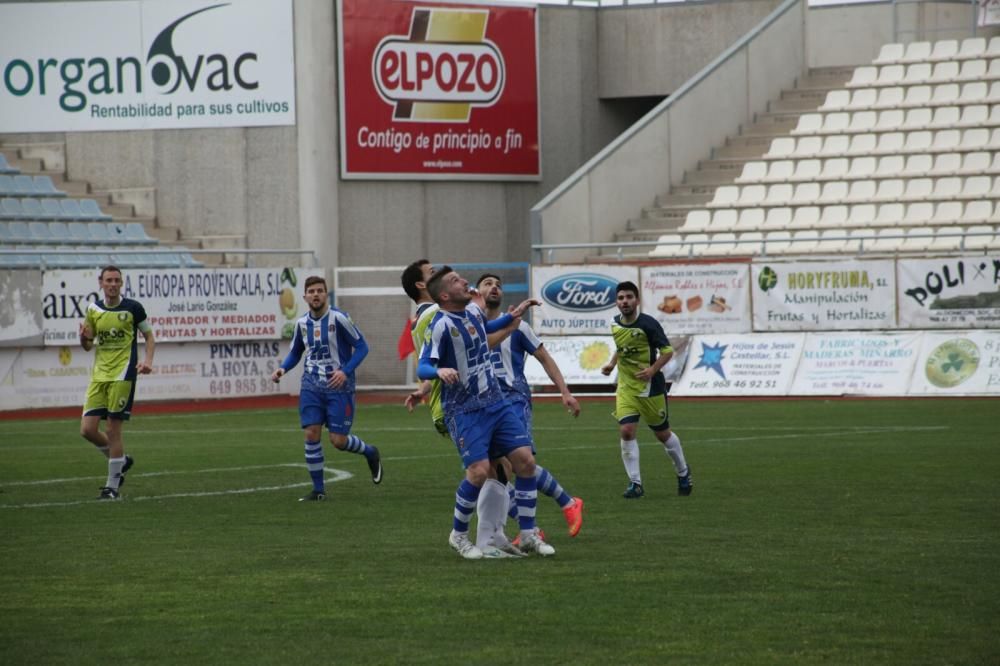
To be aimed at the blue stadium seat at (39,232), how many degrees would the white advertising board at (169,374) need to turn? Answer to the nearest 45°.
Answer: approximately 135° to its right

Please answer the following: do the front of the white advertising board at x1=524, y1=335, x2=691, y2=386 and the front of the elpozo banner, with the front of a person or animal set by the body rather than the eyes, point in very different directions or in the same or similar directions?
same or similar directions

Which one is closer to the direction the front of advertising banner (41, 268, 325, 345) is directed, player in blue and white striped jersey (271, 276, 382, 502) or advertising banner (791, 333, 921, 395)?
the player in blue and white striped jersey

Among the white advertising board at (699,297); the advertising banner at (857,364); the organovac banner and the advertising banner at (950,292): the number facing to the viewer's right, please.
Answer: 0

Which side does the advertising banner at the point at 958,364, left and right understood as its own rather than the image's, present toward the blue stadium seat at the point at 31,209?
right

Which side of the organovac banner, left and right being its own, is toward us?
front

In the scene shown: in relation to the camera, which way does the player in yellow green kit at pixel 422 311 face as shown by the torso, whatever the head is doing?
to the viewer's right

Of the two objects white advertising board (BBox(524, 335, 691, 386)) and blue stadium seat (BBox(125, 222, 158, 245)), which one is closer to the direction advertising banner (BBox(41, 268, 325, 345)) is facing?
the white advertising board

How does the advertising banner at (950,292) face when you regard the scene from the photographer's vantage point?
facing the viewer

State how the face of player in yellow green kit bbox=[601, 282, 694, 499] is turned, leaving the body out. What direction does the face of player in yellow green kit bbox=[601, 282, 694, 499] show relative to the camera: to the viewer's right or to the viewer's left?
to the viewer's left

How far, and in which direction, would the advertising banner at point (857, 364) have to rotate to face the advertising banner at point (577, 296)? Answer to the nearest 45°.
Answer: approximately 90° to its right

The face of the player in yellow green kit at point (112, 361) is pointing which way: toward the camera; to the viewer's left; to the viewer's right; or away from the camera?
toward the camera

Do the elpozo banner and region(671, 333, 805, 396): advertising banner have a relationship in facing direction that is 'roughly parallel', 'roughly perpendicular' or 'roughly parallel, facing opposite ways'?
roughly parallel

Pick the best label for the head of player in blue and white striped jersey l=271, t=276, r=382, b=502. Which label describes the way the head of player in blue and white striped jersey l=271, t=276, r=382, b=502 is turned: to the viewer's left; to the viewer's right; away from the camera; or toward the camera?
toward the camera

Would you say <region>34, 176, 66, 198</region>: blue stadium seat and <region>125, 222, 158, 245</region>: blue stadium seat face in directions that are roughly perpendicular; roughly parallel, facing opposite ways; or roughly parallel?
roughly parallel

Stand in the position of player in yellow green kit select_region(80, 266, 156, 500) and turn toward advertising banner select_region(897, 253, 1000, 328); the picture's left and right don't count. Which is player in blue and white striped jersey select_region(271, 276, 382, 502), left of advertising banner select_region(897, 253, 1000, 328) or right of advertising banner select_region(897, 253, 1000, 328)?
right

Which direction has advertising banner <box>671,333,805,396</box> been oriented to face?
toward the camera

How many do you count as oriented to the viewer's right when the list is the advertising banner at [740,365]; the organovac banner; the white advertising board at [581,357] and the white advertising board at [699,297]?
0
